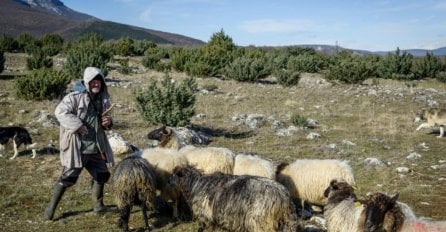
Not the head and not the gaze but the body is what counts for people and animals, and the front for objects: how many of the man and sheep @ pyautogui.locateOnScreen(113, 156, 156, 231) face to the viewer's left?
0

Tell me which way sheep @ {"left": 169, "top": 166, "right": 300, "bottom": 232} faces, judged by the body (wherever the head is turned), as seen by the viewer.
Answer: to the viewer's left

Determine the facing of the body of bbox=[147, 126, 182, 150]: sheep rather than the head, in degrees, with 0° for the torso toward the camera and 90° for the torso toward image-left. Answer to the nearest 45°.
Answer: approximately 90°

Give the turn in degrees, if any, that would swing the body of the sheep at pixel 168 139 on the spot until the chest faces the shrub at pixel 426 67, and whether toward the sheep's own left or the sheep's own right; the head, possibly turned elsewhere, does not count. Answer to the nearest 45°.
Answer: approximately 135° to the sheep's own right

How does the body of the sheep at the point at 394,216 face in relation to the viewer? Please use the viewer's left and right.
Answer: facing to the left of the viewer

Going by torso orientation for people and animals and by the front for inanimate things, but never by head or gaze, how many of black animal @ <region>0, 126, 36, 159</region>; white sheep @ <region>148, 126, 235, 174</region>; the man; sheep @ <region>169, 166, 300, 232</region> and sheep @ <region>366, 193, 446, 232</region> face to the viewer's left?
4

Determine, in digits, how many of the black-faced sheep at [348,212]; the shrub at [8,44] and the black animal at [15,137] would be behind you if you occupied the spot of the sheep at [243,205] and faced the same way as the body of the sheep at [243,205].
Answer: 1

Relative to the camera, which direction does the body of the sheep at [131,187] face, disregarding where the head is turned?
away from the camera

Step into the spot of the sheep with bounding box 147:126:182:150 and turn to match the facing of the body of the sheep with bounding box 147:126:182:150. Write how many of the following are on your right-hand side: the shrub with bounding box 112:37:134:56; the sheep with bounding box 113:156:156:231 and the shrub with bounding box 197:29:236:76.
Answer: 2

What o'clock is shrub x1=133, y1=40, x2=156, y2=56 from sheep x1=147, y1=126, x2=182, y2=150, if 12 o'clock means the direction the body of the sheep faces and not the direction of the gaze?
The shrub is roughly at 3 o'clock from the sheep.

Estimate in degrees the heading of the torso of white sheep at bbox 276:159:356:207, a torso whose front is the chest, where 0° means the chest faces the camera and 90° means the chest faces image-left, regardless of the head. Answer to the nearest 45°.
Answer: approximately 90°

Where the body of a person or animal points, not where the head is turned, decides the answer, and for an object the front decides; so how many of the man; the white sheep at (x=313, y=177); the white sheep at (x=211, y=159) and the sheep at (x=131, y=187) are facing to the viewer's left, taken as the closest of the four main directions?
2

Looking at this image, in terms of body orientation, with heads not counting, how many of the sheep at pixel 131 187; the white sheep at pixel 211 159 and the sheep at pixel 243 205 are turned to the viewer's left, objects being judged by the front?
2

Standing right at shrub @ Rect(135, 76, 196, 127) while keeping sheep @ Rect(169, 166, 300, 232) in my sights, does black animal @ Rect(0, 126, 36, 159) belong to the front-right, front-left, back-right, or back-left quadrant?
front-right
